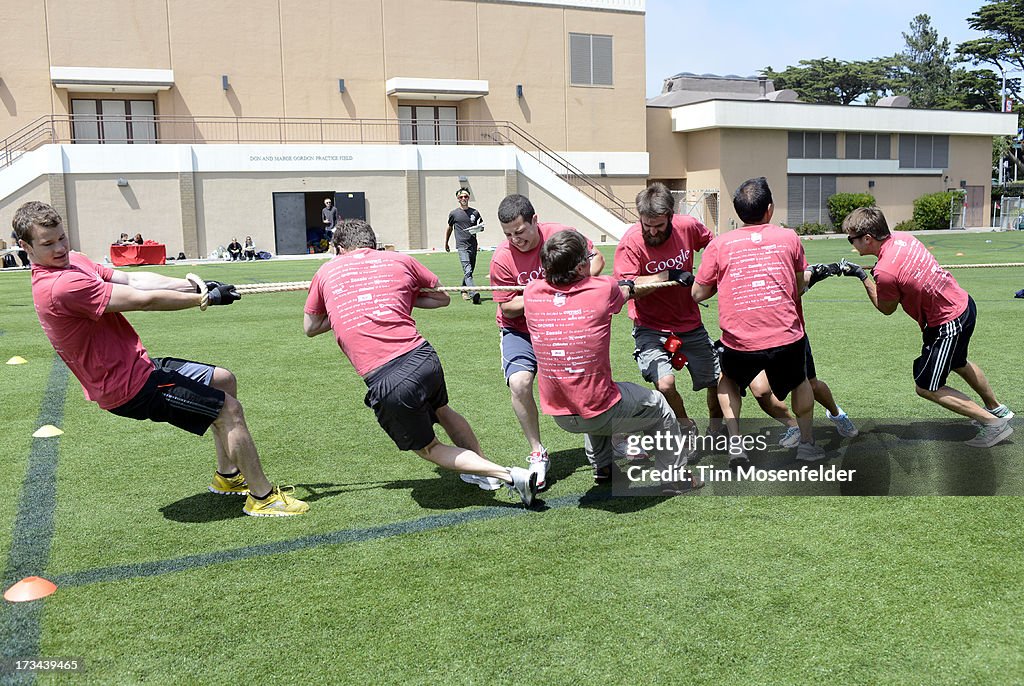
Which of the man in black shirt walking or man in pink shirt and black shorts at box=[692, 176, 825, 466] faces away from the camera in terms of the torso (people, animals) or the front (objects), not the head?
the man in pink shirt and black shorts

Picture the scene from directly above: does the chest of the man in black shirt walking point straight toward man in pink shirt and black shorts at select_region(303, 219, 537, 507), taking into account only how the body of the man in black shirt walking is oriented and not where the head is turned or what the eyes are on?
yes

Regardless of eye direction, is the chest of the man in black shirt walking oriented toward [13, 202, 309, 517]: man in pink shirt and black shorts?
yes

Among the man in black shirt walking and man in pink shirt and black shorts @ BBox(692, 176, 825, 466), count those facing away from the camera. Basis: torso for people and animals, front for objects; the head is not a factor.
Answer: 1

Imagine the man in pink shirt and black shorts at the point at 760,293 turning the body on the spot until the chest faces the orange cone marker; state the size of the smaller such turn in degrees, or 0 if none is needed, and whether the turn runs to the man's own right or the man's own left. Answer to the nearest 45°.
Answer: approximately 135° to the man's own left

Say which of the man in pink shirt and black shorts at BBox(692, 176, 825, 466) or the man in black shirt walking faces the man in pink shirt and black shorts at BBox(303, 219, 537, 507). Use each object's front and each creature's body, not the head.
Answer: the man in black shirt walking

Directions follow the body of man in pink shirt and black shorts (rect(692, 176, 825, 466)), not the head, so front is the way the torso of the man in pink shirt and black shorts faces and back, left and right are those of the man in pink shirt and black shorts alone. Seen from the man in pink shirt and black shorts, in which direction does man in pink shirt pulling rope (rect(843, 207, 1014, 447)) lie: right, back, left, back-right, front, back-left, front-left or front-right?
front-right

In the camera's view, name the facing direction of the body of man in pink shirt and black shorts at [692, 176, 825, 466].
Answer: away from the camera

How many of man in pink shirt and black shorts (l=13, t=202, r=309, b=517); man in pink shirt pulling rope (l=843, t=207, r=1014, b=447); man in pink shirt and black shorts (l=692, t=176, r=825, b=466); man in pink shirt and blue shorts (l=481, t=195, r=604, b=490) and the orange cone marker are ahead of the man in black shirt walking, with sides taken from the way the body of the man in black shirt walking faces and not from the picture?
5

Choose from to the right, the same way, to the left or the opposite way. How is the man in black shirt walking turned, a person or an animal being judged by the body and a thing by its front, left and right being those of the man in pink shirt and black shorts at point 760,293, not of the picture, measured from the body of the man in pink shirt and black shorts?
the opposite way

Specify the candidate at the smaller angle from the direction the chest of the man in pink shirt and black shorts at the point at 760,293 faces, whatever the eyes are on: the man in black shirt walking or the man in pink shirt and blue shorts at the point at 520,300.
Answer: the man in black shirt walking

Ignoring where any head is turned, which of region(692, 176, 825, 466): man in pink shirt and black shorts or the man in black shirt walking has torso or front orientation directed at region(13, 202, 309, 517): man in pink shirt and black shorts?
the man in black shirt walking

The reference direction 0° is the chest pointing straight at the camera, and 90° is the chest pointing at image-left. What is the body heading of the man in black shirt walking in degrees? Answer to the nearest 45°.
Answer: approximately 0°

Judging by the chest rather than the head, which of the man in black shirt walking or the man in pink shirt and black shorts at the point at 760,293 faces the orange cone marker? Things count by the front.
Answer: the man in black shirt walking

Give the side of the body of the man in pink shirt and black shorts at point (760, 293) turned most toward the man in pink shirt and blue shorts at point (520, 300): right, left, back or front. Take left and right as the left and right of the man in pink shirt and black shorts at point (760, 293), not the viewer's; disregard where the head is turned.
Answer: left

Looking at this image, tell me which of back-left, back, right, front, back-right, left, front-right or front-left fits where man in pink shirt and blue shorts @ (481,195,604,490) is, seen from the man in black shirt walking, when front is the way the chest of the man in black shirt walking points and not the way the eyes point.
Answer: front

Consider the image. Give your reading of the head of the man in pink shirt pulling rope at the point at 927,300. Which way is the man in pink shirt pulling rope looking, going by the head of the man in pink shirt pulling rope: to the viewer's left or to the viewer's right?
to the viewer's left

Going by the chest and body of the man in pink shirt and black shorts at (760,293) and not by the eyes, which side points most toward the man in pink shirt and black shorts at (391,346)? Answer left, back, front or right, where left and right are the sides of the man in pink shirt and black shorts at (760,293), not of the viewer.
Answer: left

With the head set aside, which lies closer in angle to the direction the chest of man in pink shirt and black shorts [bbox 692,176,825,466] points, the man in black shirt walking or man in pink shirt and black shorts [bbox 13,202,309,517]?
the man in black shirt walking

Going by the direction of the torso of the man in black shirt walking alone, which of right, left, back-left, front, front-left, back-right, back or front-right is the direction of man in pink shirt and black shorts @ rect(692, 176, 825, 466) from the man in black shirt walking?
front
